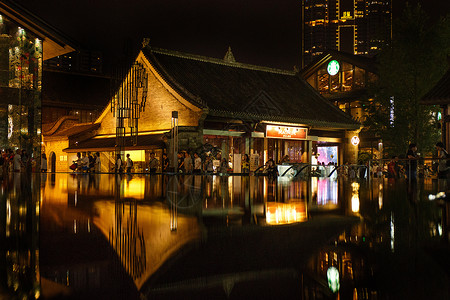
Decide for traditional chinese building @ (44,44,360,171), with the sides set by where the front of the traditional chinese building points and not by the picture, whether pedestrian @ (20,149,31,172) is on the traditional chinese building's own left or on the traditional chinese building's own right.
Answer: on the traditional chinese building's own right

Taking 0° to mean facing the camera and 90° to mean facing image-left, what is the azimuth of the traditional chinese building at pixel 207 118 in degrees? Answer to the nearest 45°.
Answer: approximately 315°

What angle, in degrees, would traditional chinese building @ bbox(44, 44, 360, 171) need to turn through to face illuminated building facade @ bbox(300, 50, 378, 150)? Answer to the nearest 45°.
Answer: approximately 90° to its left

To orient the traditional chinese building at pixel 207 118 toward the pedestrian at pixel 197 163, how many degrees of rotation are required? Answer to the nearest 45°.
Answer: approximately 45° to its right
